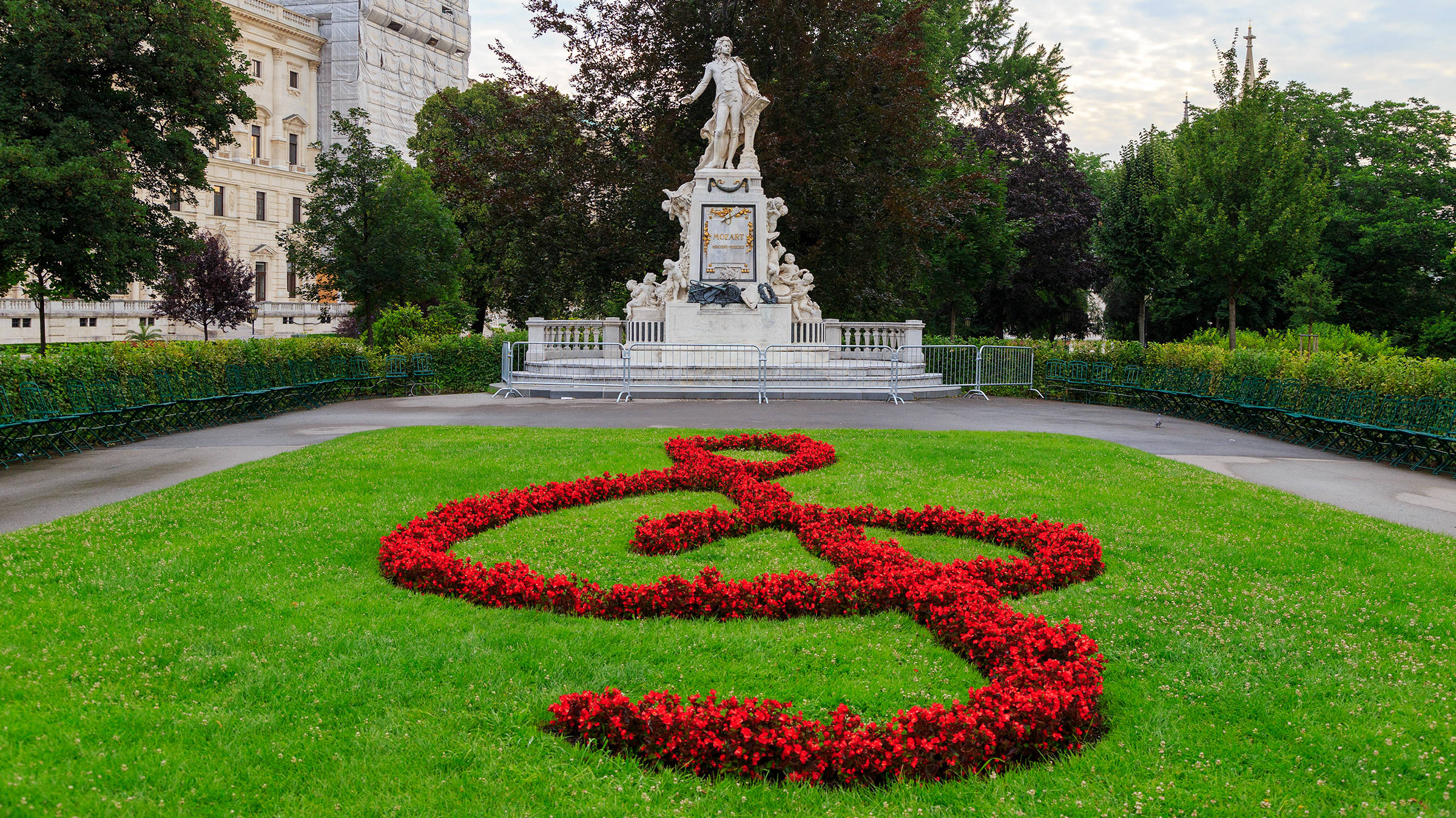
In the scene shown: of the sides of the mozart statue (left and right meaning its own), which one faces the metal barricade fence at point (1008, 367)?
left

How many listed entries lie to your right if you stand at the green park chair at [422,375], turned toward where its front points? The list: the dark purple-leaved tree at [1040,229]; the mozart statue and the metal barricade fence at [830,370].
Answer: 0

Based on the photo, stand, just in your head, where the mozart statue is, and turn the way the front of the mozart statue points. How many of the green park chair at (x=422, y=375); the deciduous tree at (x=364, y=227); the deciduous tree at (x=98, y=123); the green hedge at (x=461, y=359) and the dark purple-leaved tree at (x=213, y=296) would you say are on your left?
0

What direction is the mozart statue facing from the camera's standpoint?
toward the camera

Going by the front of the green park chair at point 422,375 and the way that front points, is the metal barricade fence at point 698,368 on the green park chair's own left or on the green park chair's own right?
on the green park chair's own left

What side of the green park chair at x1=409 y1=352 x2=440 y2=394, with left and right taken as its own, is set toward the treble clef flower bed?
front

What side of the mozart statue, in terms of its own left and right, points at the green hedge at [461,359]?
right

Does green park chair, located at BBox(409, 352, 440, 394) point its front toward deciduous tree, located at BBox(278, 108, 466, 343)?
no

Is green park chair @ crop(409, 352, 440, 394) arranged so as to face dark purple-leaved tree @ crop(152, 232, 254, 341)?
no

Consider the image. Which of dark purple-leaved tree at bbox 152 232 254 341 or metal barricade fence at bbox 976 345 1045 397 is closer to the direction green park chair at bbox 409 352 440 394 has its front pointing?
the metal barricade fence
